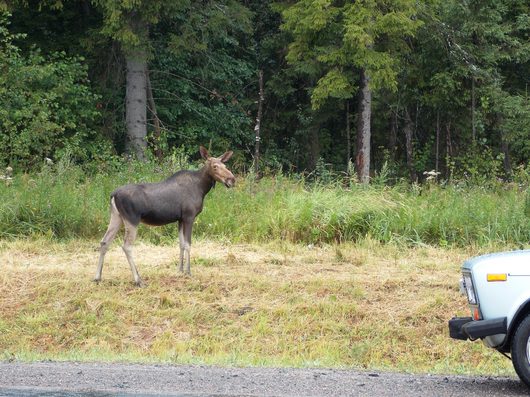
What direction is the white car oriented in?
to the viewer's left

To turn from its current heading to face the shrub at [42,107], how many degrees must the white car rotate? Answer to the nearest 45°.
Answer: approximately 45° to its right

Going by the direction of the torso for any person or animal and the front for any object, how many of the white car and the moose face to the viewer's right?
1

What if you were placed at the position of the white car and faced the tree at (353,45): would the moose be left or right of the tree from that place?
left

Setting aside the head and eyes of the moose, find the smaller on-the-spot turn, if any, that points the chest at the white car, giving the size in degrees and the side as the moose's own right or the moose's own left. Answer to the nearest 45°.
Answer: approximately 45° to the moose's own right

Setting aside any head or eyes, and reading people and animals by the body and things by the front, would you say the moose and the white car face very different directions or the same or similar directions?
very different directions

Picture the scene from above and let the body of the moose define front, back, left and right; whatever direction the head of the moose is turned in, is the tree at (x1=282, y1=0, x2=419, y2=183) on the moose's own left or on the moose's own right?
on the moose's own left

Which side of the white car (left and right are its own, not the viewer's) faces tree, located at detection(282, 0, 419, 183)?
right

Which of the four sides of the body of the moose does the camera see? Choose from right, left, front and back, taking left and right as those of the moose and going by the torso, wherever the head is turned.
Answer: right
